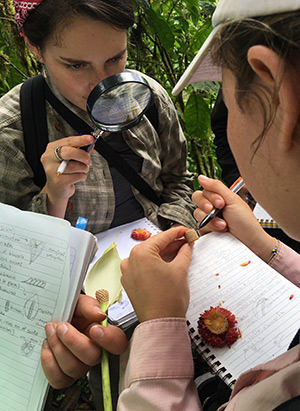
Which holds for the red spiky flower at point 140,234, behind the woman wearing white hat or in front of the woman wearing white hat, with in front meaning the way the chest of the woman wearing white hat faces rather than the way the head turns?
in front

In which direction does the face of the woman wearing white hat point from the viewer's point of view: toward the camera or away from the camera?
away from the camera

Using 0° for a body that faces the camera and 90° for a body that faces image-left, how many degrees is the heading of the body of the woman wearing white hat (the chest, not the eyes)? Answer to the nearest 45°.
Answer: approximately 135°
